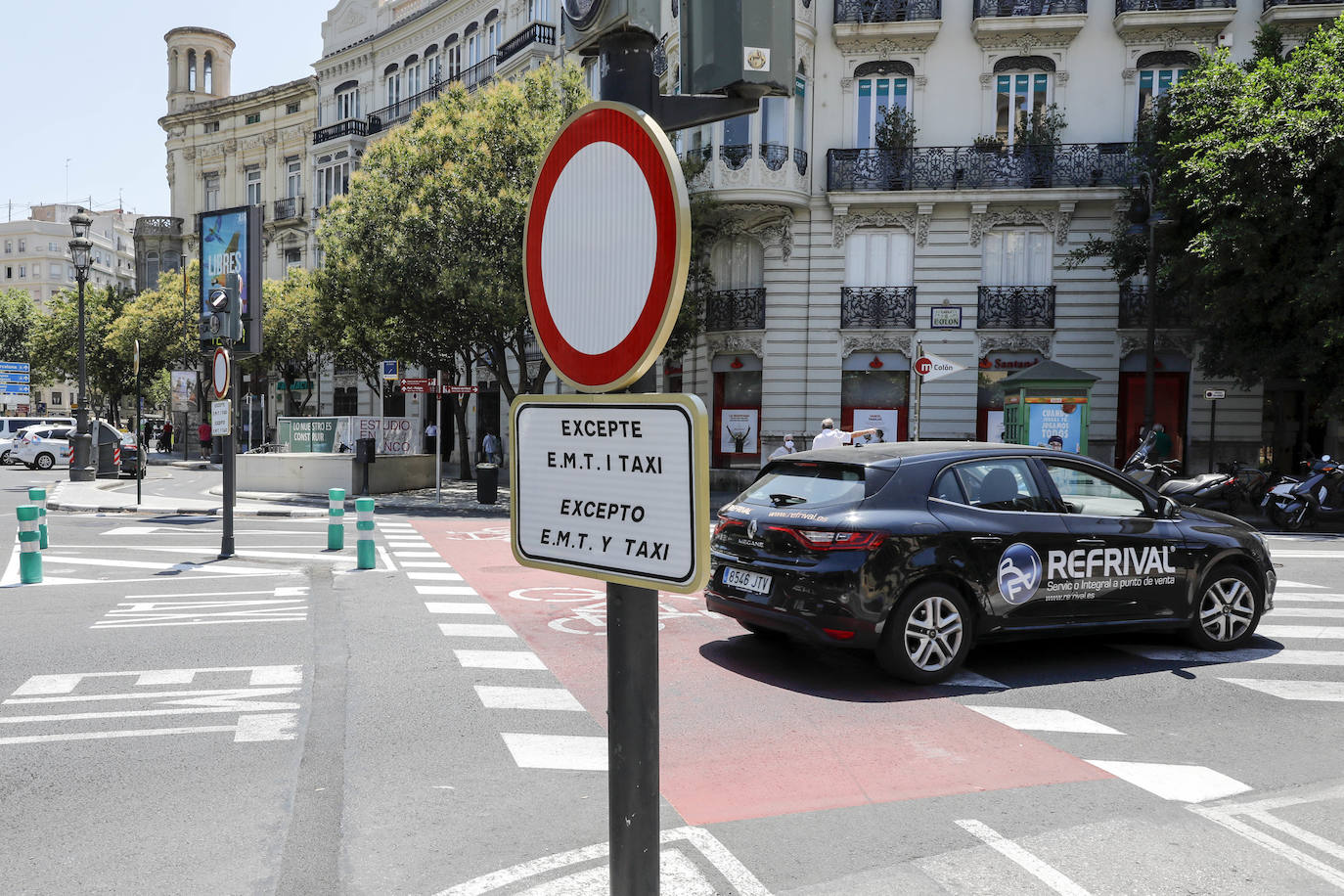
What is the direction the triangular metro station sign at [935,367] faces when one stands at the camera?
facing the viewer

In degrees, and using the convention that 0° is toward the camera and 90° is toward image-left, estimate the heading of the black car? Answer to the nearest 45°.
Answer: approximately 225°

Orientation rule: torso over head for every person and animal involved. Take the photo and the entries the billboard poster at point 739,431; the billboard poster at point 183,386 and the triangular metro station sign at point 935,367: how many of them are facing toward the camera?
3

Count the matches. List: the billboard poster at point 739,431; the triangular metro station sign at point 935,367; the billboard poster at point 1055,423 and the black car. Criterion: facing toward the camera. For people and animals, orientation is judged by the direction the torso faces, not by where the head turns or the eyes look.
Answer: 3

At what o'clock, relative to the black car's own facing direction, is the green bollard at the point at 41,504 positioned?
The green bollard is roughly at 8 o'clock from the black car.

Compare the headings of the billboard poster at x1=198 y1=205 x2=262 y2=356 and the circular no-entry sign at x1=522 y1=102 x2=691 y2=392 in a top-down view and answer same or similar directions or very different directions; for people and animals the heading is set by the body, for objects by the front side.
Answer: same or similar directions

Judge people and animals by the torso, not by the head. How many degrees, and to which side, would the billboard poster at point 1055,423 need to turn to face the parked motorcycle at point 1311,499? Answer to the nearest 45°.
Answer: approximately 90° to its left

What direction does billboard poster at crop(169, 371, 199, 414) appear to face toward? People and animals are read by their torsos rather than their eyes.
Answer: toward the camera

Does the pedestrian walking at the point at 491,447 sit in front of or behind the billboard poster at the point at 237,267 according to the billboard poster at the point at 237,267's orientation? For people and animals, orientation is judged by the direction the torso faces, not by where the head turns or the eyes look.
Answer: behind

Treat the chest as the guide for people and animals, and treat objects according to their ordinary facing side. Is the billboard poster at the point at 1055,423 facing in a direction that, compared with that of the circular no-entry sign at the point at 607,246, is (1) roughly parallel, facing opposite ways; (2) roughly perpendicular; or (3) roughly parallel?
roughly parallel

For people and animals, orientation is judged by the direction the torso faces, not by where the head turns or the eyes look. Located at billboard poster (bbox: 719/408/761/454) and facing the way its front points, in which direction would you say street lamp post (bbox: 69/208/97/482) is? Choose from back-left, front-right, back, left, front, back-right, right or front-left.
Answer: right

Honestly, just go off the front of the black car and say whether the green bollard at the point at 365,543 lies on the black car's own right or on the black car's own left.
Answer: on the black car's own left

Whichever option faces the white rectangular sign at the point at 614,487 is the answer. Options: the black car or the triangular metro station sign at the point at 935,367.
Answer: the triangular metro station sign

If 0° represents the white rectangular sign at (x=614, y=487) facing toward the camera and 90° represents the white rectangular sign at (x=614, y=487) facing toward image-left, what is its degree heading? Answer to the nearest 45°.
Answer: approximately 45°

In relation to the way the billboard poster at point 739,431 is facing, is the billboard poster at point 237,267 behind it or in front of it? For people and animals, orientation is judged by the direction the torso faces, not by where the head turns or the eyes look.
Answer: in front

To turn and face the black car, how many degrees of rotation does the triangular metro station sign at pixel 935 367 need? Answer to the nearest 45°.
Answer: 0° — it already faces it

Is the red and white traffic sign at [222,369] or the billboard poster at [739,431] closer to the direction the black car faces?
the billboard poster

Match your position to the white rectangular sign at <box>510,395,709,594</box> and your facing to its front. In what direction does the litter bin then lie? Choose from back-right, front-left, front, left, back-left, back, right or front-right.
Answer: back-right
